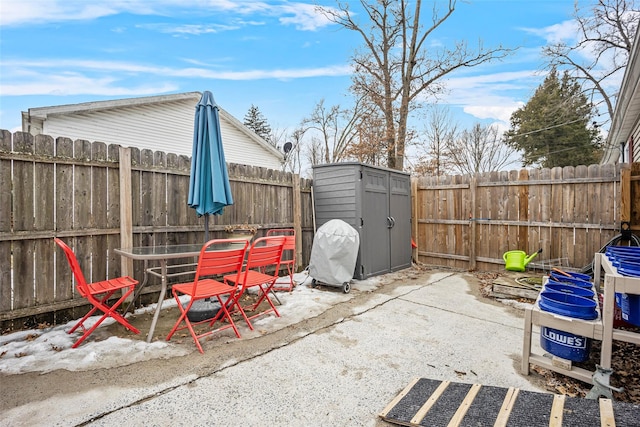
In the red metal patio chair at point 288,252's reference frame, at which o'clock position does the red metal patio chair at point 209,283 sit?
the red metal patio chair at point 209,283 is roughly at 11 o'clock from the red metal patio chair at point 288,252.

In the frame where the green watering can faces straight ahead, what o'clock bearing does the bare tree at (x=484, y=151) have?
The bare tree is roughly at 9 o'clock from the green watering can.

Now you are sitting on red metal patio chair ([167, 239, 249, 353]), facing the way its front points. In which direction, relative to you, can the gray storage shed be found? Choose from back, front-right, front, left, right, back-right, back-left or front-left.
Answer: right

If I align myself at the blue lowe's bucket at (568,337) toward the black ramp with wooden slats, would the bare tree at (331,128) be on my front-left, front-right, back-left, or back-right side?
back-right

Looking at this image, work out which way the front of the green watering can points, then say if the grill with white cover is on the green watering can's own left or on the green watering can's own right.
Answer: on the green watering can's own right

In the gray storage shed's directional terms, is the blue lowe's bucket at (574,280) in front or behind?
in front

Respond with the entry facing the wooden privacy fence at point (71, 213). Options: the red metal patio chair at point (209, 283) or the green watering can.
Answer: the red metal patio chair

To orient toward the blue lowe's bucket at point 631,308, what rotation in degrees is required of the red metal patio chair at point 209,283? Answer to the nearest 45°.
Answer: approximately 180°

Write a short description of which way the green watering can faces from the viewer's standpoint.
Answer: facing to the right of the viewer

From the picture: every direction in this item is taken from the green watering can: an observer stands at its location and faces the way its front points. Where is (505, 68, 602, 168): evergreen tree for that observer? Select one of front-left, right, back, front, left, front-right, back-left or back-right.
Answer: left
